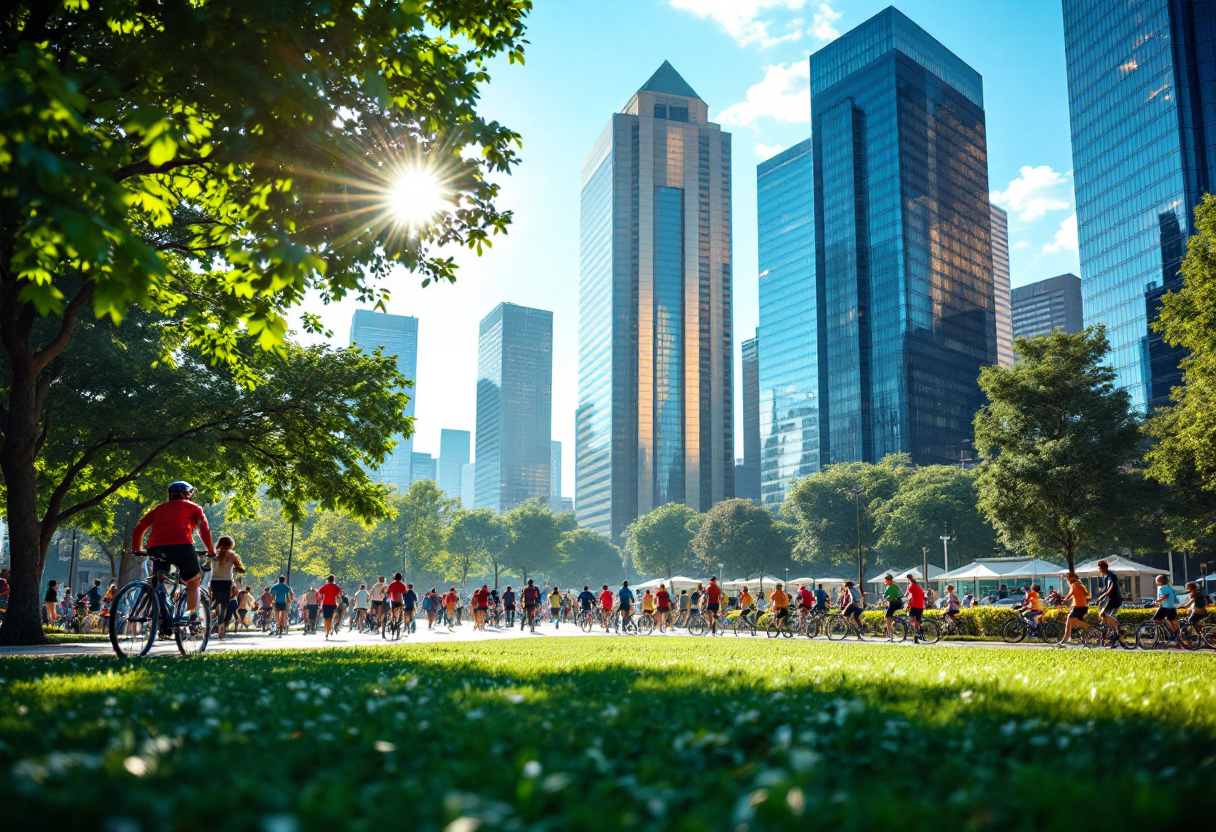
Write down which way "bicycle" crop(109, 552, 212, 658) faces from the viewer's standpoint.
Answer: facing away from the viewer and to the right of the viewer

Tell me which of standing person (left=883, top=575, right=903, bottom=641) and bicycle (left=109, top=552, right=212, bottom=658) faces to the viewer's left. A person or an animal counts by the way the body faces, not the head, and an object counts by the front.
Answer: the standing person

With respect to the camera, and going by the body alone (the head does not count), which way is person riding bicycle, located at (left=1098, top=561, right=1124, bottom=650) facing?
to the viewer's left

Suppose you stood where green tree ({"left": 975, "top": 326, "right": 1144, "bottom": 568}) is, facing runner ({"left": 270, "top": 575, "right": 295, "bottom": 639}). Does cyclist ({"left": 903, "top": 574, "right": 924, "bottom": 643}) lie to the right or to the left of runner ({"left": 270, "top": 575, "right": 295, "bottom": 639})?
left

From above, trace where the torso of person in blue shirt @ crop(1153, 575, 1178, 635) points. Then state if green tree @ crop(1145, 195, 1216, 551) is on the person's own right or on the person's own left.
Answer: on the person's own right

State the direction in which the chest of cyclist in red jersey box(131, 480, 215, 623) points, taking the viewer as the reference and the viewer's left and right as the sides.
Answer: facing away from the viewer and to the right of the viewer
